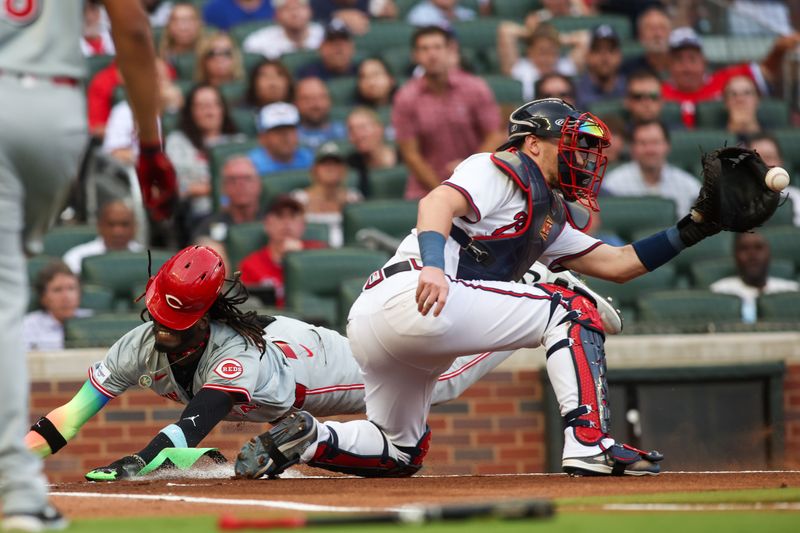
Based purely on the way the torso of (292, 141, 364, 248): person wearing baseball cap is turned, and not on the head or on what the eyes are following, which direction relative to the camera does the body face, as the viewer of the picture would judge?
toward the camera

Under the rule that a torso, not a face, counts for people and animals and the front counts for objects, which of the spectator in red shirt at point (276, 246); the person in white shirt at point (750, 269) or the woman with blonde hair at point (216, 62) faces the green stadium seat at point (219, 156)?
the woman with blonde hair

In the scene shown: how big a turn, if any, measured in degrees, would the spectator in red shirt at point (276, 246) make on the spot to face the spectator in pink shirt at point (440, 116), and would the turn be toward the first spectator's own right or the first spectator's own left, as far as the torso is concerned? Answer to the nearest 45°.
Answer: approximately 135° to the first spectator's own left

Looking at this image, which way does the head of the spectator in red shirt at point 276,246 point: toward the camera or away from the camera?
toward the camera

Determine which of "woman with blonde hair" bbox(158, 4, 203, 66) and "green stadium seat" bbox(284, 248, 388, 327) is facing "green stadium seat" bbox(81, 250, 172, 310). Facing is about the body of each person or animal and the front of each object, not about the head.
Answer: the woman with blonde hair

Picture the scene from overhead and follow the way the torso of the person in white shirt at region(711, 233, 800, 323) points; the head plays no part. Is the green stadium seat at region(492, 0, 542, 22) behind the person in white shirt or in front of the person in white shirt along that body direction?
behind

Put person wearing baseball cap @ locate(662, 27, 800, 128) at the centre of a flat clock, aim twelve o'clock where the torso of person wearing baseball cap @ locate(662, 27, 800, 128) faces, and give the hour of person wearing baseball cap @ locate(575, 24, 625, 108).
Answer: person wearing baseball cap @ locate(575, 24, 625, 108) is roughly at 2 o'clock from person wearing baseball cap @ locate(662, 27, 800, 128).

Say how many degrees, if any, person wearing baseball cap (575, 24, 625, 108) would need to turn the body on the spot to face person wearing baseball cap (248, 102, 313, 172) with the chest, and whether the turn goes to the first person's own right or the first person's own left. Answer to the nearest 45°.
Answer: approximately 45° to the first person's own right

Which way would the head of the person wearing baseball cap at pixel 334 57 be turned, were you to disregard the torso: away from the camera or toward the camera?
toward the camera

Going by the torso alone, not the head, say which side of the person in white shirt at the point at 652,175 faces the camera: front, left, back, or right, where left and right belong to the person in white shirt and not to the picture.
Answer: front

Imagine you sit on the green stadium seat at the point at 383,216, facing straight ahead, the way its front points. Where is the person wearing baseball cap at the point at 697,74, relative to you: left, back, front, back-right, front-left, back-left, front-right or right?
back-left

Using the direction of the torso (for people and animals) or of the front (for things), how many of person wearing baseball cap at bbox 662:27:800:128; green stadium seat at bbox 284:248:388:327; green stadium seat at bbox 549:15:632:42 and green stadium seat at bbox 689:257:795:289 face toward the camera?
4

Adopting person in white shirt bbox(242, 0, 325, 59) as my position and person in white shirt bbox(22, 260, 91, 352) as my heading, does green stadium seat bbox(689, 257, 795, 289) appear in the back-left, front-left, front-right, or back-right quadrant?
front-left

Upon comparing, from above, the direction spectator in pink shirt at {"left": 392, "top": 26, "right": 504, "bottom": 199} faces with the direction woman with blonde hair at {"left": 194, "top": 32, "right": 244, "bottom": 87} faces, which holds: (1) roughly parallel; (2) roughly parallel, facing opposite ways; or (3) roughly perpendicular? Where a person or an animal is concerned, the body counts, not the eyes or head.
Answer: roughly parallel

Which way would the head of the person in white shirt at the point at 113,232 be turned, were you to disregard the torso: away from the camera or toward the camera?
toward the camera

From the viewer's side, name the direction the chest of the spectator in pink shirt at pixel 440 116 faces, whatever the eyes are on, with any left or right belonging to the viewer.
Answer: facing the viewer

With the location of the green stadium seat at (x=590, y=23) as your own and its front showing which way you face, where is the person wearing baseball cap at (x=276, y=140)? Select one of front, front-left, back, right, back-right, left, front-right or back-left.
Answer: front-right

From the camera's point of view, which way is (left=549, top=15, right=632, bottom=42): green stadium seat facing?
toward the camera
